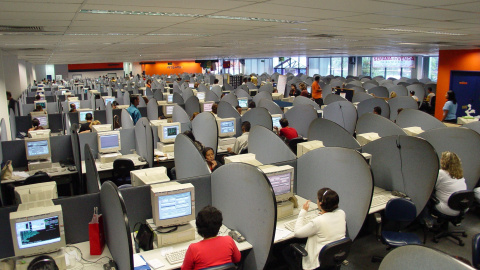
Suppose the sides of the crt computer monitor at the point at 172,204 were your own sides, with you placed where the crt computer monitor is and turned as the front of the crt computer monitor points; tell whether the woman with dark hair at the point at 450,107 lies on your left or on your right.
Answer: on your left

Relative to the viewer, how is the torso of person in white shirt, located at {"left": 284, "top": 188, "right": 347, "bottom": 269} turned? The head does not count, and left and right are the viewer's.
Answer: facing away from the viewer and to the left of the viewer

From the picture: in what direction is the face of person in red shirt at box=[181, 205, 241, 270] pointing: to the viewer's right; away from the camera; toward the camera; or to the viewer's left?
away from the camera

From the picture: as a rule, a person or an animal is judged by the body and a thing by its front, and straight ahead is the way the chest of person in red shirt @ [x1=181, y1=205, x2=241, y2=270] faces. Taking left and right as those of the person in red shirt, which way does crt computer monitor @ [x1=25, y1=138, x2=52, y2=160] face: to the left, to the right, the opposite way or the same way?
the opposite way

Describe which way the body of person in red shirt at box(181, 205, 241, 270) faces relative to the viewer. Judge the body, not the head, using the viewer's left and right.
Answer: facing away from the viewer and to the left of the viewer

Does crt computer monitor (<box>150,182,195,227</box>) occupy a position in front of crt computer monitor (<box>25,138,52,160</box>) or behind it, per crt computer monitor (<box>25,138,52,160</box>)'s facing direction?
in front

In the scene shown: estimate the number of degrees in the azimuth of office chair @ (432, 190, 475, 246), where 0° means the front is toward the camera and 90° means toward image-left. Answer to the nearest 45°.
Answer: approximately 135°

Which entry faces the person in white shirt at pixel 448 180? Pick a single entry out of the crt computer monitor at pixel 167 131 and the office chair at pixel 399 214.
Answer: the crt computer monitor

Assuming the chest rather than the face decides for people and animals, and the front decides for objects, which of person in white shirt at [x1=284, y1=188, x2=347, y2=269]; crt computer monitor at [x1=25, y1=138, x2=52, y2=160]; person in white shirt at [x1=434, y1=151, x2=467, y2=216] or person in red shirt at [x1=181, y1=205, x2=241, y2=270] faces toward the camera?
the crt computer monitor

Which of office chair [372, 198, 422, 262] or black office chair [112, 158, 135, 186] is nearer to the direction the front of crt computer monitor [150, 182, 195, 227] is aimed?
the office chair

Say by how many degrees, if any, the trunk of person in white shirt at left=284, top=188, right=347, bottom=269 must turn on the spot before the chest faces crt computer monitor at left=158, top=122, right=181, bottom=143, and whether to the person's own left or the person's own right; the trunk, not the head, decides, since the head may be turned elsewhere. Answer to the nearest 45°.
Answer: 0° — they already face it

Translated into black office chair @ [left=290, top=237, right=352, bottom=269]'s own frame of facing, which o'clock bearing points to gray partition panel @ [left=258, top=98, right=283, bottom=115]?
The gray partition panel is roughly at 1 o'clock from the black office chair.

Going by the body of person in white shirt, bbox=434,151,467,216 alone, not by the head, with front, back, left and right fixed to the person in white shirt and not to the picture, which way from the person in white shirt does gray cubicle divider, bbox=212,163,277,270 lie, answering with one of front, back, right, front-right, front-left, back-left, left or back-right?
left

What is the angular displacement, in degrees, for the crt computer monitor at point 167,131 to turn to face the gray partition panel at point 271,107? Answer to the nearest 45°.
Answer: approximately 90° to its left
